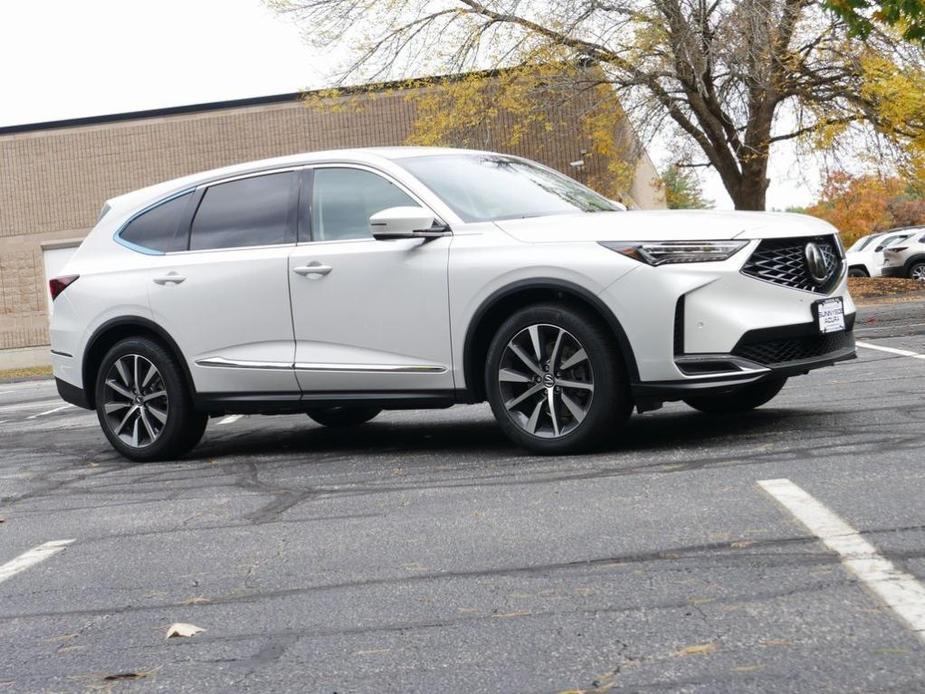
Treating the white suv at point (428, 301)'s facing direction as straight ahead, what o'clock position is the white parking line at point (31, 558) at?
The white parking line is roughly at 3 o'clock from the white suv.

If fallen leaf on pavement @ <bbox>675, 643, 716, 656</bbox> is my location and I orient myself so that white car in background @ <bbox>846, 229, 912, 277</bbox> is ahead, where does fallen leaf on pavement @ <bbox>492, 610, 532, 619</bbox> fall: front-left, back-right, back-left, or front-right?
front-left

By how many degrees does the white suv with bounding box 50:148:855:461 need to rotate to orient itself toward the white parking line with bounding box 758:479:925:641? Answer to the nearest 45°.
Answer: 0° — it already faces it

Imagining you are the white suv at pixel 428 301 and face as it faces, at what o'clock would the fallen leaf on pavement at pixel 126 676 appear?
The fallen leaf on pavement is roughly at 2 o'clock from the white suv.

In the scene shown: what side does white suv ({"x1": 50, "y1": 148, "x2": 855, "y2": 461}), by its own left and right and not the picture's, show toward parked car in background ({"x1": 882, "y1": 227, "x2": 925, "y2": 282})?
left

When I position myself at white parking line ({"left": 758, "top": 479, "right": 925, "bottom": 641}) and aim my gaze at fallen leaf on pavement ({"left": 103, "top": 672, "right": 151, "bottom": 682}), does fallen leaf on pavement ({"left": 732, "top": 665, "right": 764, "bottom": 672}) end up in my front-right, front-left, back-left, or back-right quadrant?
front-left

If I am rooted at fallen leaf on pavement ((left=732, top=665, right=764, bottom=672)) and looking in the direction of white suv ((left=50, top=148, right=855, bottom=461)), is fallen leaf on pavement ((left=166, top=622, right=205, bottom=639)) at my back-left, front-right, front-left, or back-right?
front-left

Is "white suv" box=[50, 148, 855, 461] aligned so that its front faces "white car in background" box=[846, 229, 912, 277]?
no

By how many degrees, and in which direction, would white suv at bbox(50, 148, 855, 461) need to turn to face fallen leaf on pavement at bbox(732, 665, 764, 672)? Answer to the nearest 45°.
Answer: approximately 45° to its right

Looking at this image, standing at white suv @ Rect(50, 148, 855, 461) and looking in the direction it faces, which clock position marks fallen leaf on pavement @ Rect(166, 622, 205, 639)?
The fallen leaf on pavement is roughly at 2 o'clock from the white suv.

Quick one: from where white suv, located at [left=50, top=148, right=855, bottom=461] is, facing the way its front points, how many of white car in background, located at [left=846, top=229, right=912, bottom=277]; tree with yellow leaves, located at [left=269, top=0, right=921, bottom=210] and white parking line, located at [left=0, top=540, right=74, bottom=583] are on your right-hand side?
1

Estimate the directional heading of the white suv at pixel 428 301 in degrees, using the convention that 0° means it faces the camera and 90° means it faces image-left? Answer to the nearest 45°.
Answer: approximately 315°

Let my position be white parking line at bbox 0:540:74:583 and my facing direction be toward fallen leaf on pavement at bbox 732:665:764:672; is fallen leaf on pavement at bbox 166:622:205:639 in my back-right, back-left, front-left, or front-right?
front-right
